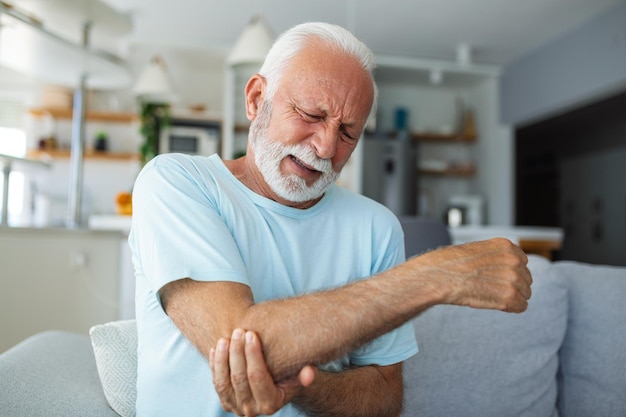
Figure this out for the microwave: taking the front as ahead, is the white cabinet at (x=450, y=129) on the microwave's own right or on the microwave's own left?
on the microwave's own left

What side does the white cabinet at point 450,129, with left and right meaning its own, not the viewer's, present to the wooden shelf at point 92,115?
right

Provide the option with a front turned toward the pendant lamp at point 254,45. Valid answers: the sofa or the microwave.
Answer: the microwave

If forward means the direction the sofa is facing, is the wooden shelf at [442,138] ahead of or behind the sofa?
behind

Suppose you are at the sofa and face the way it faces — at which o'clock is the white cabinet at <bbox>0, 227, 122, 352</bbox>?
The white cabinet is roughly at 4 o'clock from the sofa.

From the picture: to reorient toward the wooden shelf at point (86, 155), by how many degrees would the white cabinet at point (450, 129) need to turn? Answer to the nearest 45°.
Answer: approximately 45° to its right

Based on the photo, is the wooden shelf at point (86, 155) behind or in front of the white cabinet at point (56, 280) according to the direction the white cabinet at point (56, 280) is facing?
behind
